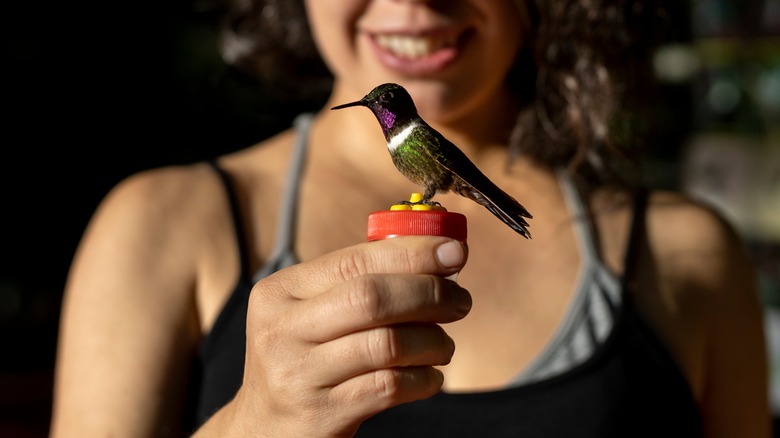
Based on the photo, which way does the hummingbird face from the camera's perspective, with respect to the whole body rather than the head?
to the viewer's left

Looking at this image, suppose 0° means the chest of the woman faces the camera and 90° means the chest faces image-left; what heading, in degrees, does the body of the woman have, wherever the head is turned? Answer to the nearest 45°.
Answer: approximately 0°
